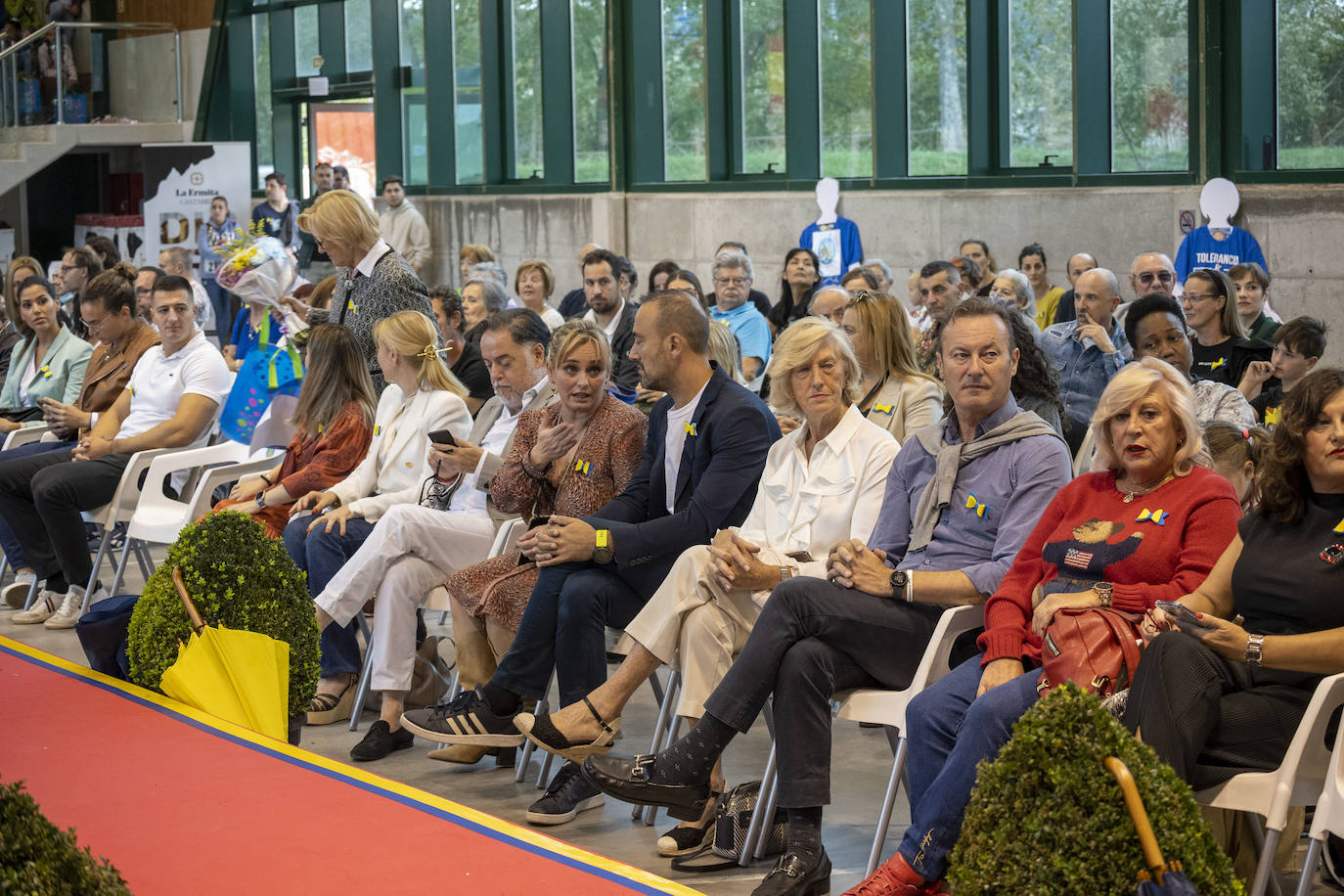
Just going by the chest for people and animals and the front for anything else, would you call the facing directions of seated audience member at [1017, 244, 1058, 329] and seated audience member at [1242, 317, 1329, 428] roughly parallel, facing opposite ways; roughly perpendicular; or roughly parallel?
roughly parallel

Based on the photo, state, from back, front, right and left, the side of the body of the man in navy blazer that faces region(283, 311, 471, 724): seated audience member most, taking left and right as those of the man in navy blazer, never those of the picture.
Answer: right

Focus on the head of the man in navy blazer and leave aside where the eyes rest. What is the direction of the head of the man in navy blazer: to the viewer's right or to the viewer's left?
to the viewer's left

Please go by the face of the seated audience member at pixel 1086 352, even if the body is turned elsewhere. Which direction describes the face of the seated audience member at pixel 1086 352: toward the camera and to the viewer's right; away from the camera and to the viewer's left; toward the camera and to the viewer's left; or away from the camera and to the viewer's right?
toward the camera and to the viewer's left

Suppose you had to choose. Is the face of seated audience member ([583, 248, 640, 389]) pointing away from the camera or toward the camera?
toward the camera

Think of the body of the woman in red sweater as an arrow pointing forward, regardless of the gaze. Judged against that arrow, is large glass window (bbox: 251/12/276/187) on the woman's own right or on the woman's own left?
on the woman's own right

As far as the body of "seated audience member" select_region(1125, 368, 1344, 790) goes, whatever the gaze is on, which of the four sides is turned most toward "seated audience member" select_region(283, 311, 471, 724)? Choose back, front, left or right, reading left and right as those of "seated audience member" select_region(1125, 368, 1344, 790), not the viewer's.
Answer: right

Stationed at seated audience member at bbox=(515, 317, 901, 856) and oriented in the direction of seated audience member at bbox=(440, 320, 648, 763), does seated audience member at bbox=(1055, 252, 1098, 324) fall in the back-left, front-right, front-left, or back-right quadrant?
front-right

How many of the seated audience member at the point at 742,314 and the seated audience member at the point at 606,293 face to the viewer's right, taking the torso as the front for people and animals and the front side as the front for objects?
0

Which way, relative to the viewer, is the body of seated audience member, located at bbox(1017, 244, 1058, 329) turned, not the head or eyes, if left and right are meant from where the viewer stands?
facing the viewer and to the left of the viewer

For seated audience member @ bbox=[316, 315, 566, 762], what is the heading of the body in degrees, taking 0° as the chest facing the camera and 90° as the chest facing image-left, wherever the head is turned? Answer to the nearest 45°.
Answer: approximately 45°

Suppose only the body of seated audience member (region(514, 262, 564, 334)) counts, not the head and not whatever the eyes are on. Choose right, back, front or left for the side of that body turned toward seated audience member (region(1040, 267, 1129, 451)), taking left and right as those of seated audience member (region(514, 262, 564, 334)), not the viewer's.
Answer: left
